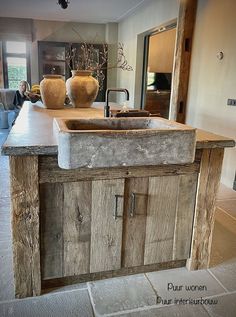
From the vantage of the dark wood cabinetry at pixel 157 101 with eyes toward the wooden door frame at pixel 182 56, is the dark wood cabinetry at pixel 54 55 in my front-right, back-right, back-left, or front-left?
back-right

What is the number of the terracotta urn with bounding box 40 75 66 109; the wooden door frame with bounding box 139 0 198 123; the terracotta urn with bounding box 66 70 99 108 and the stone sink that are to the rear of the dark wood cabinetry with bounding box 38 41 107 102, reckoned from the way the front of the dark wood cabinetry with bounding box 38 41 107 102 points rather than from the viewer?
0

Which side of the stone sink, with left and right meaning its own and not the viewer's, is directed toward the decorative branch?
back

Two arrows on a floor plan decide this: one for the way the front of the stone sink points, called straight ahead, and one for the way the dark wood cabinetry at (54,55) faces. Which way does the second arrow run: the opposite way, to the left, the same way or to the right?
the same way

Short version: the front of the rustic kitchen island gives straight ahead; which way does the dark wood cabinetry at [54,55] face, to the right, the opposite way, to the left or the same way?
the same way

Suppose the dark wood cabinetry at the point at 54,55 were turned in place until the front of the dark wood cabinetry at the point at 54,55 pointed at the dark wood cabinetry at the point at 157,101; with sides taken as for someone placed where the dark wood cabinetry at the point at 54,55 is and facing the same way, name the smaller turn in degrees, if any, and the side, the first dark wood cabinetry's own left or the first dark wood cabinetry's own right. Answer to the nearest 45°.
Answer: approximately 45° to the first dark wood cabinetry's own left

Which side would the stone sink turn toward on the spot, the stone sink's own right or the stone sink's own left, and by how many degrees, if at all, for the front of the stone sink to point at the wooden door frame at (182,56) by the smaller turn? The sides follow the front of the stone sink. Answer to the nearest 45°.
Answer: approximately 180°

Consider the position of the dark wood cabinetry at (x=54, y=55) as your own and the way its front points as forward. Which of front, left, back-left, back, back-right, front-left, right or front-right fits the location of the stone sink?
front

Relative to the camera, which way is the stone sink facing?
toward the camera

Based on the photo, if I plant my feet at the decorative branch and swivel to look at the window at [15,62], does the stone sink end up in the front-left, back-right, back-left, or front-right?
back-left

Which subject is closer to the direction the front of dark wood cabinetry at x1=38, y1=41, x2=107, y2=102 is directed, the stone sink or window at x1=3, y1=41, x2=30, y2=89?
the stone sink

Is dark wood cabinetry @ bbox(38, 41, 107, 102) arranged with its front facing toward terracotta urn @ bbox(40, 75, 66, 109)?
yes

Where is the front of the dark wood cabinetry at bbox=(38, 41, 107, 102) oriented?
toward the camera

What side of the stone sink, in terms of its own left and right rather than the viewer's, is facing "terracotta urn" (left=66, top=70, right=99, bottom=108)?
back

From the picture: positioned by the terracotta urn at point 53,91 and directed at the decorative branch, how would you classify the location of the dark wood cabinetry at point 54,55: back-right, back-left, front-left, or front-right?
front-left

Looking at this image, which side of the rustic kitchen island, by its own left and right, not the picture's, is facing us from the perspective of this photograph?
front
